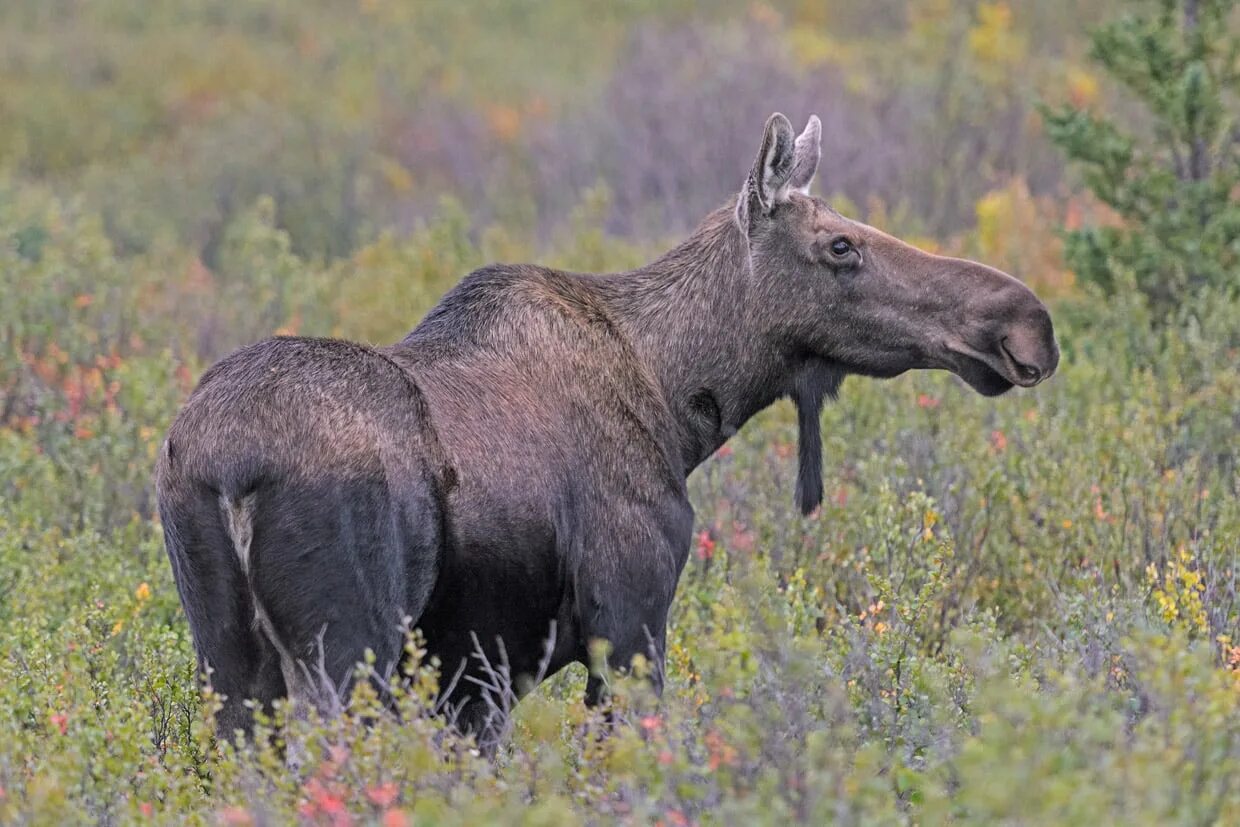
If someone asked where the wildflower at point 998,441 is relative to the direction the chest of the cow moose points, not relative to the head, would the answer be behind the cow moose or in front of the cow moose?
in front

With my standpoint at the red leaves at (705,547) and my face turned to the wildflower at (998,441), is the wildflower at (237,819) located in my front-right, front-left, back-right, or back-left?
back-right

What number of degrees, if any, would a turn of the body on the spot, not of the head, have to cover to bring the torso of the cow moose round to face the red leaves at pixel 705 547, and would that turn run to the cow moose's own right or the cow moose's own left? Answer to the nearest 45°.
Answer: approximately 45° to the cow moose's own left

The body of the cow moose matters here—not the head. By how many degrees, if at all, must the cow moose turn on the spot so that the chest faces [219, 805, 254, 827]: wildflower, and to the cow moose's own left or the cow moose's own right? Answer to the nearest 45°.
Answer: approximately 135° to the cow moose's own right

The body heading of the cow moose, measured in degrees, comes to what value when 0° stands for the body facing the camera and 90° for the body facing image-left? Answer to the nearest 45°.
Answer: approximately 225°
